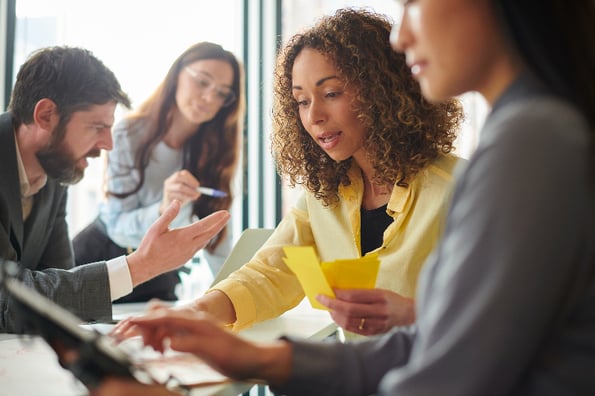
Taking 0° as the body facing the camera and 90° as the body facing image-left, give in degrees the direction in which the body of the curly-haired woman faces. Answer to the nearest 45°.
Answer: approximately 45°

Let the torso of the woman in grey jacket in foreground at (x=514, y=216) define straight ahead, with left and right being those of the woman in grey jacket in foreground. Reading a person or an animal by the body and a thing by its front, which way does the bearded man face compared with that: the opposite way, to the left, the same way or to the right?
the opposite way

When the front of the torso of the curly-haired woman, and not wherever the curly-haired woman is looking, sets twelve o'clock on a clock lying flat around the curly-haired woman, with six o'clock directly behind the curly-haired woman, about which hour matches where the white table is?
The white table is roughly at 12 o'clock from the curly-haired woman.

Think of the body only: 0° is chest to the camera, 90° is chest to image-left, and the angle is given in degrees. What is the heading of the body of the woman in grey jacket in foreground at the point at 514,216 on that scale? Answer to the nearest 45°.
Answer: approximately 90°

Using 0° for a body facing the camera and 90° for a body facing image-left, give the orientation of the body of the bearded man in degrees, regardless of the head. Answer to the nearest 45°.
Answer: approximately 270°

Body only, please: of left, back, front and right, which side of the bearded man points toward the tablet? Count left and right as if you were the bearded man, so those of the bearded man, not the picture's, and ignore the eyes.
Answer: right

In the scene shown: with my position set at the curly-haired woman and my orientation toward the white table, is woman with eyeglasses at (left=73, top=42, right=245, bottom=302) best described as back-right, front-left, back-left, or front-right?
back-right

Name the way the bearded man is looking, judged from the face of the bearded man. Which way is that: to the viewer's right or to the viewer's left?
to the viewer's right

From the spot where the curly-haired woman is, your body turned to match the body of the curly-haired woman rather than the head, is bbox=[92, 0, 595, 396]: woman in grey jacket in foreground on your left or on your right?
on your left

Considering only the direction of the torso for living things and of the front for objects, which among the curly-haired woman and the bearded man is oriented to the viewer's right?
the bearded man
